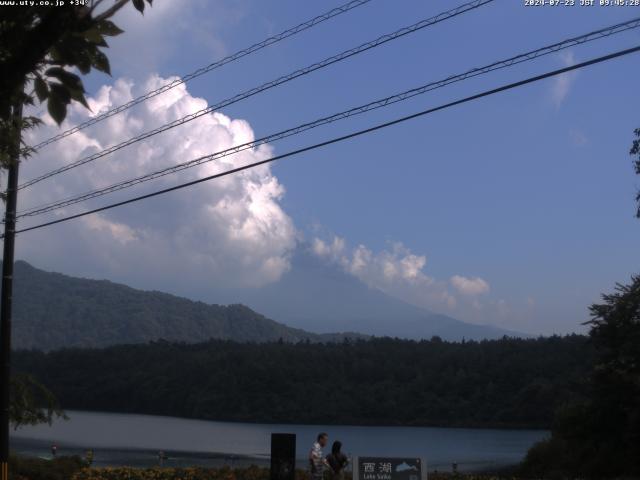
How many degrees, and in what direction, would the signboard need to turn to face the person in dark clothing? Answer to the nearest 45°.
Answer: approximately 135° to its right

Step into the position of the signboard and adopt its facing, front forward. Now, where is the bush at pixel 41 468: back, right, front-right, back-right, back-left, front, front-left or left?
back-right

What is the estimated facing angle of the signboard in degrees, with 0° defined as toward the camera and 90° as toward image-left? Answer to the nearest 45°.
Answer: approximately 0°

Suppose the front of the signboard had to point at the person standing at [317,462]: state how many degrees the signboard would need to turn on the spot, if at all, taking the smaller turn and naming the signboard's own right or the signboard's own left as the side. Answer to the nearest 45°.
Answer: approximately 135° to the signboard's own right

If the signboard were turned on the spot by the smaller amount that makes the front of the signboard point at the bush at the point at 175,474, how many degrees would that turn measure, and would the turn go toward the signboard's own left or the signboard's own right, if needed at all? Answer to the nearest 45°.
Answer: approximately 135° to the signboard's own right
